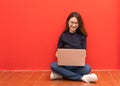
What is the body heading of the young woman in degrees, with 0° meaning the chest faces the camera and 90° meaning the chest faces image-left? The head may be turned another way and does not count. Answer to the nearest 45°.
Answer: approximately 0°
